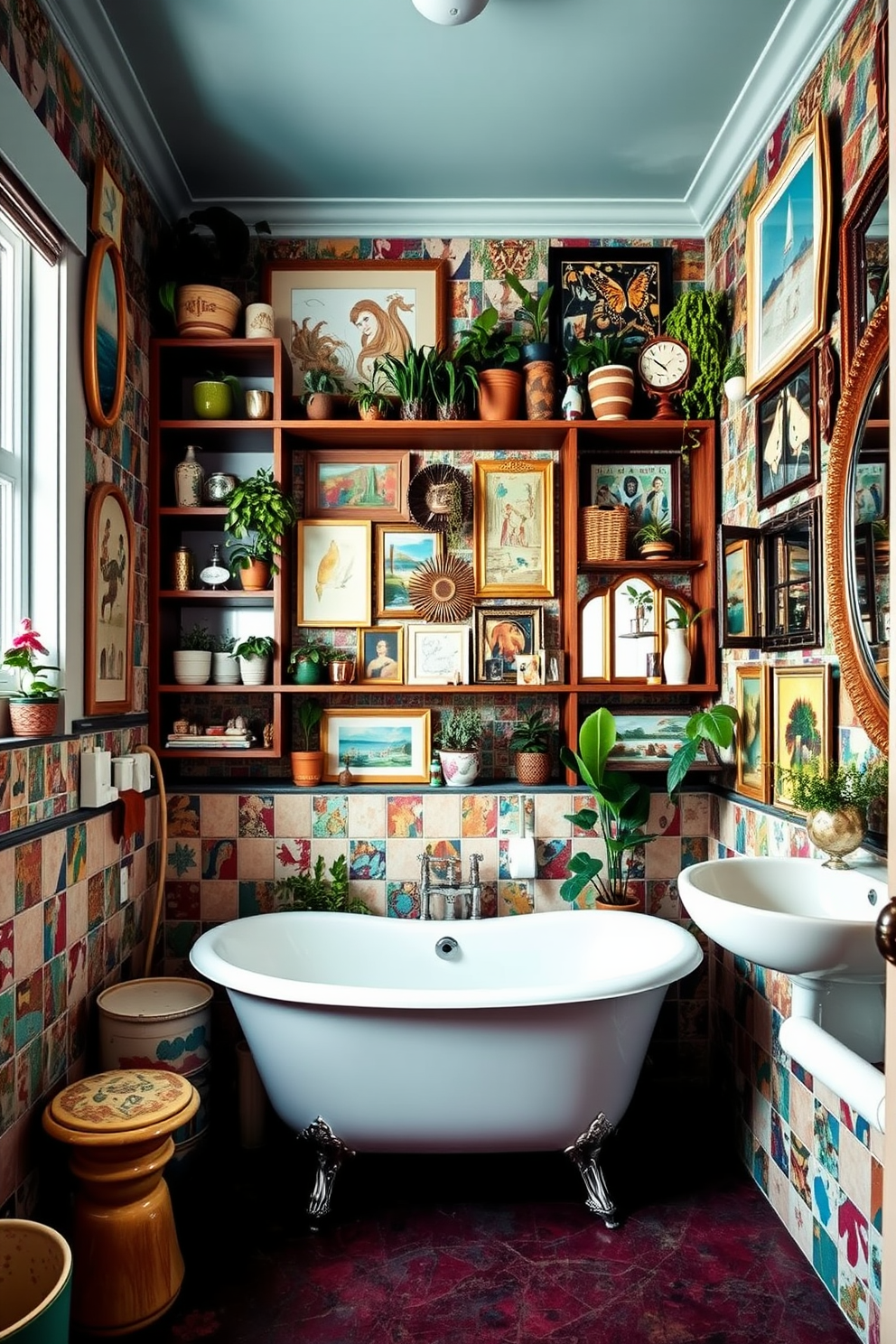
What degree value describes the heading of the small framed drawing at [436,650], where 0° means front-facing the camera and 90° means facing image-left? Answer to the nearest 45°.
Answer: approximately 0°

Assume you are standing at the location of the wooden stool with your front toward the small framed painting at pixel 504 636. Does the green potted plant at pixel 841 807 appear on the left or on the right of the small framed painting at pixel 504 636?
right

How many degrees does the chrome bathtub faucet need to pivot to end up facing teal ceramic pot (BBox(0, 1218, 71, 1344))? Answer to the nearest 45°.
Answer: approximately 45° to its right

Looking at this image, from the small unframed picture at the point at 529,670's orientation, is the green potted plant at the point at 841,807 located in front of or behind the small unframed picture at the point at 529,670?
in front

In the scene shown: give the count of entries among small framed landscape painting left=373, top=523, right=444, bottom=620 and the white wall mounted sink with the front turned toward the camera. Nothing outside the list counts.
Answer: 1

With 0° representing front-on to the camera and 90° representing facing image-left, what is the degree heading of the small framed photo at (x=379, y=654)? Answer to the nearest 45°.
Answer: approximately 0°

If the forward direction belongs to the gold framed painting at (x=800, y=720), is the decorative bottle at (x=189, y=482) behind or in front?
in front
